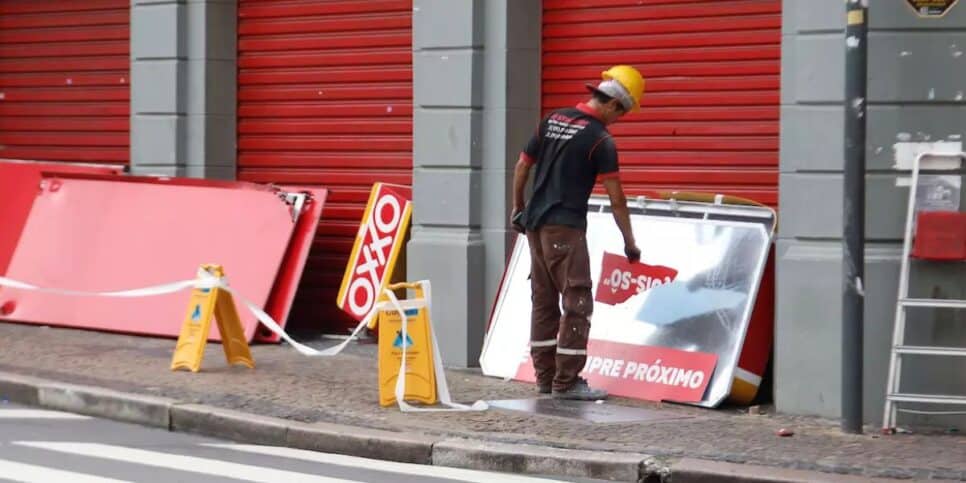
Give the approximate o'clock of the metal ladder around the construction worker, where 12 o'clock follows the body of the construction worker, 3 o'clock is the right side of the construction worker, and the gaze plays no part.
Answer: The metal ladder is roughly at 2 o'clock from the construction worker.

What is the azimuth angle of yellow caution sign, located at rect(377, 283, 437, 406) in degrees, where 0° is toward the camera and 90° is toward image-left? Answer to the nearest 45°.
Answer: approximately 0°

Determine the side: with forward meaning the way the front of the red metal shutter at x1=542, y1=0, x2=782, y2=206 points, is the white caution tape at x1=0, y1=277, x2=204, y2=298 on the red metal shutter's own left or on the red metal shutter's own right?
on the red metal shutter's own right

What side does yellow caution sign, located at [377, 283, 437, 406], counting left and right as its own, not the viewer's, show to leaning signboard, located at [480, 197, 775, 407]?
left

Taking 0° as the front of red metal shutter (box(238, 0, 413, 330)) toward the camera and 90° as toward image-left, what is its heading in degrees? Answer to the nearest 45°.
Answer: approximately 0°

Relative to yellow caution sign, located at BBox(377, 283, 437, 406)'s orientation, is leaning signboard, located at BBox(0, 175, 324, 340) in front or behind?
behind

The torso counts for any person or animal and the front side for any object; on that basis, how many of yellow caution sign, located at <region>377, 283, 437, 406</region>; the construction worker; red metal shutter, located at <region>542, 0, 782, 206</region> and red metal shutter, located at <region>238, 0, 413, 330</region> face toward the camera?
3
